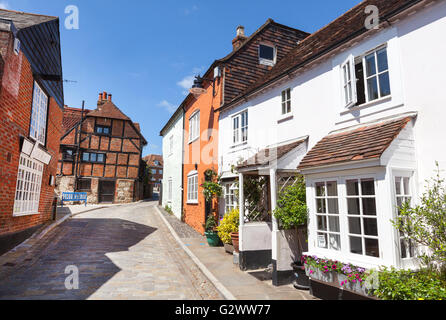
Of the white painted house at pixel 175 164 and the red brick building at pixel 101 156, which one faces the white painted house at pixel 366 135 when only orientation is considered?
the red brick building

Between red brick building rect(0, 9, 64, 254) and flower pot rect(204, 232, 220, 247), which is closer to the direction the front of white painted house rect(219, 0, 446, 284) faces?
the red brick building

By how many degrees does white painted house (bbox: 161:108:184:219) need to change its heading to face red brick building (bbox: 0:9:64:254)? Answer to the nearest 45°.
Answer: approximately 45° to its left

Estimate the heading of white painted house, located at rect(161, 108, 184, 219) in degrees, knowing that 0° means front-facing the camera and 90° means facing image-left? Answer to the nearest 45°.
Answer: approximately 90°

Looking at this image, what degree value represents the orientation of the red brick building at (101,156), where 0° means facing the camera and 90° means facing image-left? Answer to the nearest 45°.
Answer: approximately 0°

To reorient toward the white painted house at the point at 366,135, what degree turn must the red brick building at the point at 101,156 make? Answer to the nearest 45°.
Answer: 0° — it already faces it

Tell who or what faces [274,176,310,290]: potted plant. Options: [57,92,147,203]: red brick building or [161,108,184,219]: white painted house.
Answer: the red brick building

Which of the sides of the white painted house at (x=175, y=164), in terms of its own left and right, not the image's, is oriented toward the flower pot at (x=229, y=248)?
left

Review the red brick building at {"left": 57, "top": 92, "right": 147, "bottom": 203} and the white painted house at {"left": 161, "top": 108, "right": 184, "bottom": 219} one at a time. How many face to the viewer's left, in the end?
1
